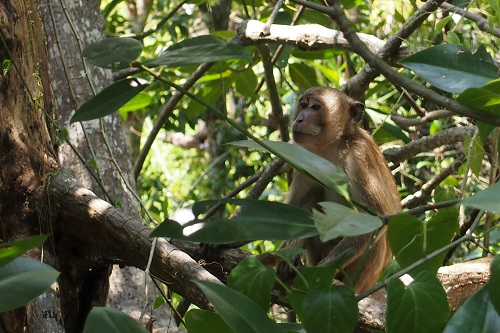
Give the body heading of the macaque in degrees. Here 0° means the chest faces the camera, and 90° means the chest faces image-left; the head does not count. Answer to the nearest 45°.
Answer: approximately 90°

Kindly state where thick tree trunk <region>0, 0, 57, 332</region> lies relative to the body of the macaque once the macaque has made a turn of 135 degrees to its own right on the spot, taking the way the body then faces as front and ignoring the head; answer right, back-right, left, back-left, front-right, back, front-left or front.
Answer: left

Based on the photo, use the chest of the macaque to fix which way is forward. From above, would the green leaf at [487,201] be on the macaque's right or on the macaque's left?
on the macaque's left

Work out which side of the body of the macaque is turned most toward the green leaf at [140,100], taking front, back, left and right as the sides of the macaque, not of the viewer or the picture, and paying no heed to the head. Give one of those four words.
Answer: front

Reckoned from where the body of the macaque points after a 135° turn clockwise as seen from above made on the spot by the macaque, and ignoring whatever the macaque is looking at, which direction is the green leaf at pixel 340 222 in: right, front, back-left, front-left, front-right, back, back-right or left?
back-right

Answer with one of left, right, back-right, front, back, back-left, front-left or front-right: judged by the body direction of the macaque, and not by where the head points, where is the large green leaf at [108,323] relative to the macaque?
left
